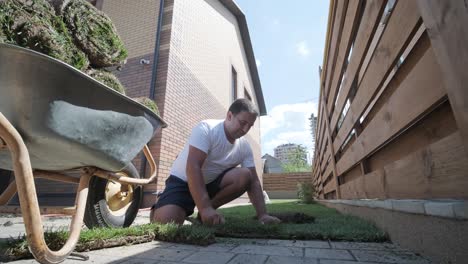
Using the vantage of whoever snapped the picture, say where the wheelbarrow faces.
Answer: facing away from the viewer and to the right of the viewer

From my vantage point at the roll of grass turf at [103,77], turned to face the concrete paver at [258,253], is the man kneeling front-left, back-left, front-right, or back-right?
front-left

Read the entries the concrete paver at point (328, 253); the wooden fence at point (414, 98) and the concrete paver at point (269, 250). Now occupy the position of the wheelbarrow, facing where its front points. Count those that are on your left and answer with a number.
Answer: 0

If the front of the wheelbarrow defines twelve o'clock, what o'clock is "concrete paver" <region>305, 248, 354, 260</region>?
The concrete paver is roughly at 2 o'clock from the wheelbarrow.

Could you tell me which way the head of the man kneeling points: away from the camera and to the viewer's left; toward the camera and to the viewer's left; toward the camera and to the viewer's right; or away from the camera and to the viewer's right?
toward the camera and to the viewer's right

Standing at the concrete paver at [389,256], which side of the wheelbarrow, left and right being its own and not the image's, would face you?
right

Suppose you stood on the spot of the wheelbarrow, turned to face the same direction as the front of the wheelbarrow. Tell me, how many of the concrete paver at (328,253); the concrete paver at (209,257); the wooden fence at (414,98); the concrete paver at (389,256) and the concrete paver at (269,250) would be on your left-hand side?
0

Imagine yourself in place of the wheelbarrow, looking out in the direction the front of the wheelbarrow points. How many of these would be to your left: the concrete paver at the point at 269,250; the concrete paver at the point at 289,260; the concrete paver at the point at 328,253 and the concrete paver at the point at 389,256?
0
